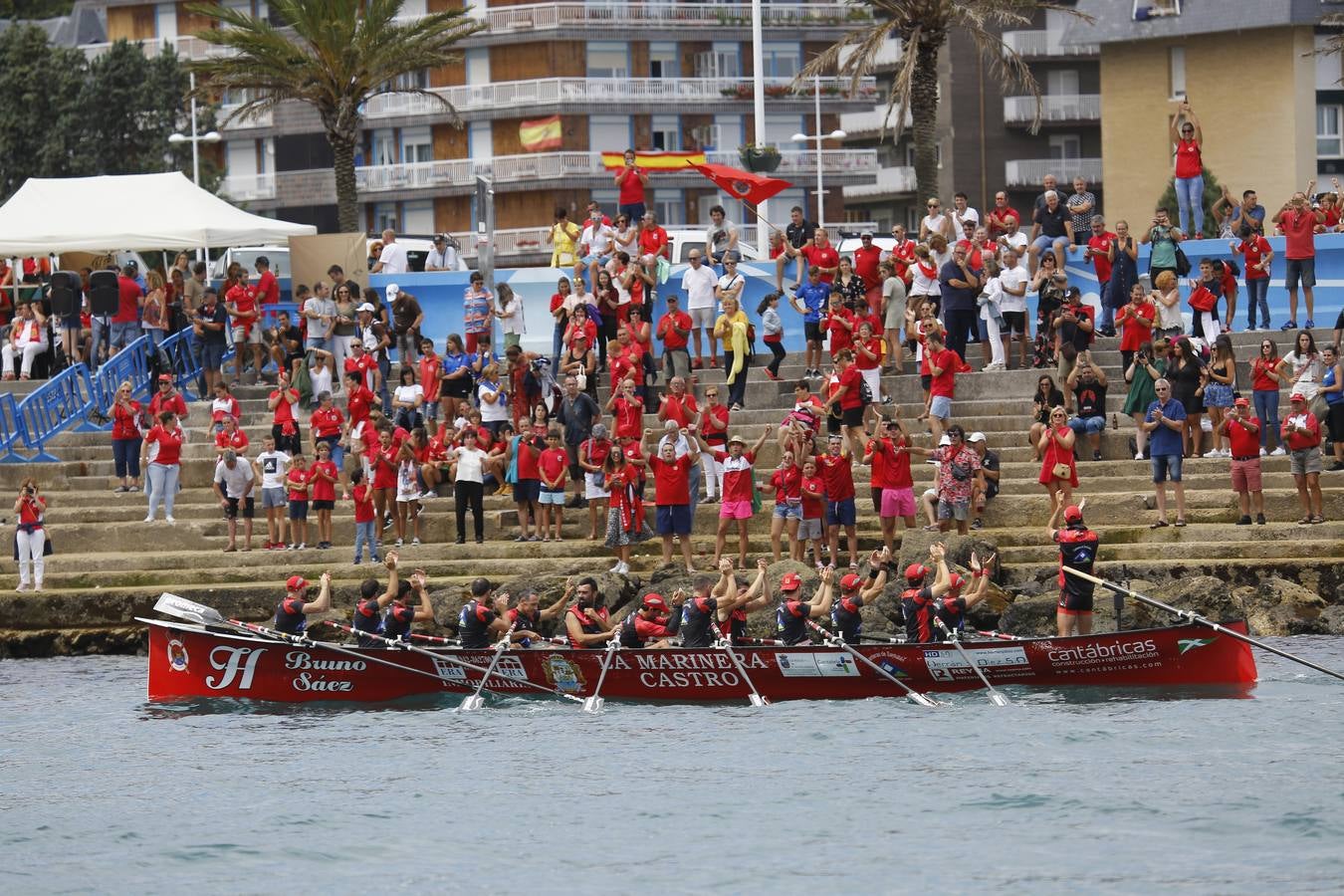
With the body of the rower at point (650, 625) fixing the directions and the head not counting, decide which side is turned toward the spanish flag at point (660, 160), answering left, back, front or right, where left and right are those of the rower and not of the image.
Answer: left

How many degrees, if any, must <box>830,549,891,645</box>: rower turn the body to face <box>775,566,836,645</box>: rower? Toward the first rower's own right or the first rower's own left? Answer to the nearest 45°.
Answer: approximately 135° to the first rower's own left

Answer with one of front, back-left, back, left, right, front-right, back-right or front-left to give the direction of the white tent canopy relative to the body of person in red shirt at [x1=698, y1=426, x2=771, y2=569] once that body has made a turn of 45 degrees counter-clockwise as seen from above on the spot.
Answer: back

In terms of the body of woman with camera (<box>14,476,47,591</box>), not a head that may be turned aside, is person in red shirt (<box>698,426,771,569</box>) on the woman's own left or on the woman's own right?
on the woman's own left

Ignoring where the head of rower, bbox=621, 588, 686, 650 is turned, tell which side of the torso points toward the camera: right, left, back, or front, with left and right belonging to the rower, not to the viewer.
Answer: right

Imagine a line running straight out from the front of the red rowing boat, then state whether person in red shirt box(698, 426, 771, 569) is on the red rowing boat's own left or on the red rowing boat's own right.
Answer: on the red rowing boat's own right

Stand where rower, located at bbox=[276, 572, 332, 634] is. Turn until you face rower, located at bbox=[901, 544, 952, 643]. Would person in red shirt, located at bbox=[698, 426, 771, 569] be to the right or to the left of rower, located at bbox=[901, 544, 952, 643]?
left

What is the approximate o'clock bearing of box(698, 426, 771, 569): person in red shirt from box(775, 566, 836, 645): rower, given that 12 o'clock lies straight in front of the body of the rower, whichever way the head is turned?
The person in red shirt is roughly at 10 o'clock from the rower.

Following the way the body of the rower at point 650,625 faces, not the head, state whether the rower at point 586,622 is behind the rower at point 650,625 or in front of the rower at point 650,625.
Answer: behind

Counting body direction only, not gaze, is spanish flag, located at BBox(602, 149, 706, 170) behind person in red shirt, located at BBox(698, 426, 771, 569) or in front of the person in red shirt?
behind

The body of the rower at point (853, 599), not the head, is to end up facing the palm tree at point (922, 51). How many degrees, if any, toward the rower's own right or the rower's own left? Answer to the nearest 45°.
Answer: approximately 45° to the rower's own left

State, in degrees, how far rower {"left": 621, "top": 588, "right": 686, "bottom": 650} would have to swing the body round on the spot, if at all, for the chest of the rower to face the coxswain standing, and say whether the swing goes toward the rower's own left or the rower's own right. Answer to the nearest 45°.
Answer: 0° — they already face them

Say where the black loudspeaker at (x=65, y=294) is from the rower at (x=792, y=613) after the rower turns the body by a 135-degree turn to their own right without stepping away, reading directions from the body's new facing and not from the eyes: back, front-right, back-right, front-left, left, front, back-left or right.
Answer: back-right
